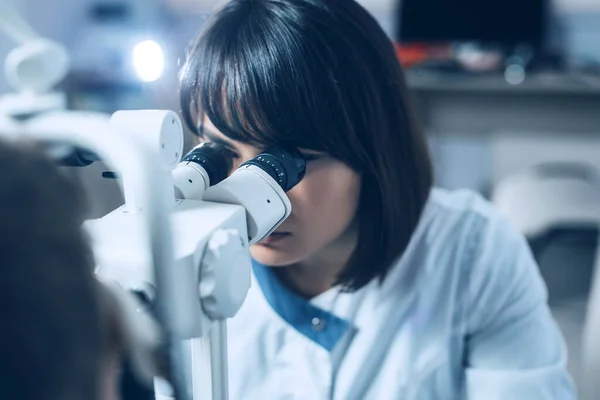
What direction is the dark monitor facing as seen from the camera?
toward the camera

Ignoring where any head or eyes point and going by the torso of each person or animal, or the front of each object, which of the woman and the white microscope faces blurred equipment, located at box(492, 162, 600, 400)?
the white microscope

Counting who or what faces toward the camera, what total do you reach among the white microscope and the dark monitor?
1

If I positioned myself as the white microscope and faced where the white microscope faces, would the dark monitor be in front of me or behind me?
in front

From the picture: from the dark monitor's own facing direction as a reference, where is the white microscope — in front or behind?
in front

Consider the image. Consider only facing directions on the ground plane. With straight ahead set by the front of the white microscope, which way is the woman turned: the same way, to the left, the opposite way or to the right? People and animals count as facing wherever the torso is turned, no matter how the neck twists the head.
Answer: the opposite way

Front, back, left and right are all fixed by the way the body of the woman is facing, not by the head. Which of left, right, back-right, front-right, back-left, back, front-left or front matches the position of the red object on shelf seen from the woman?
back-right

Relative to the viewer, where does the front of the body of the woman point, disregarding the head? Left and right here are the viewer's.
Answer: facing the viewer and to the left of the viewer

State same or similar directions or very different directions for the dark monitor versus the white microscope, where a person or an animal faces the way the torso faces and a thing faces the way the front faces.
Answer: very different directions
